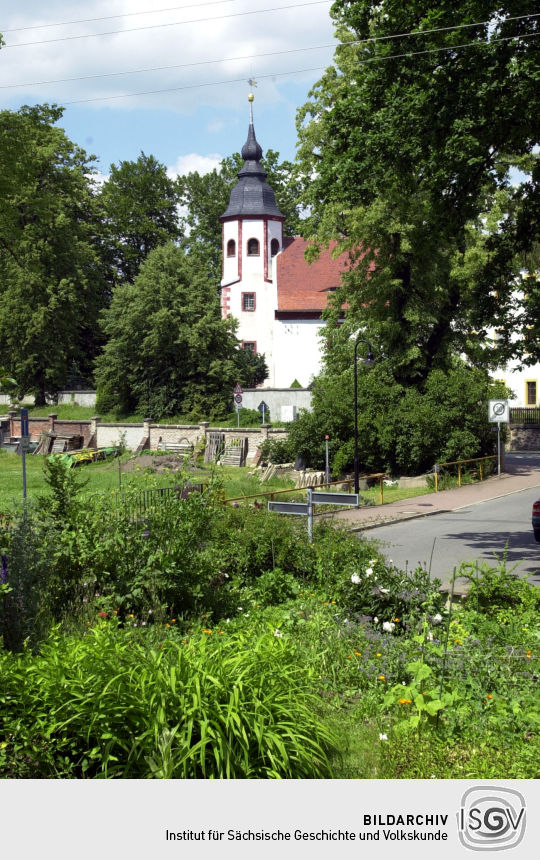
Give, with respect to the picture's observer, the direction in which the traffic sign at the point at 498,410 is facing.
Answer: facing the viewer

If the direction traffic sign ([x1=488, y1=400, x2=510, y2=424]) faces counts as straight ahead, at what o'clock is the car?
The car is roughly at 12 o'clock from the traffic sign.
